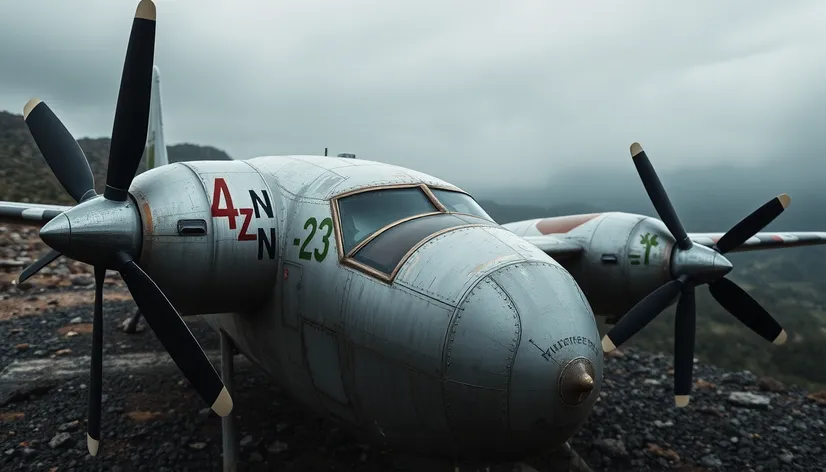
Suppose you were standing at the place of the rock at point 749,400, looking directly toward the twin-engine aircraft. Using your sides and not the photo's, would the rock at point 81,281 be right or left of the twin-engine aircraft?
right

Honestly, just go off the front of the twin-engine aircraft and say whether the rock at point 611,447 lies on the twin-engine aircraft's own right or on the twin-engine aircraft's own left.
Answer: on the twin-engine aircraft's own left

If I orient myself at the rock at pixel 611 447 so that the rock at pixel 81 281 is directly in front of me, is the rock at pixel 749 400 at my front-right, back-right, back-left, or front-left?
back-right

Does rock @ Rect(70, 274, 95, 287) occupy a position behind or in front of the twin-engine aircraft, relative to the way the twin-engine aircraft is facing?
behind

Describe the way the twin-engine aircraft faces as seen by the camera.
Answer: facing the viewer and to the right of the viewer
